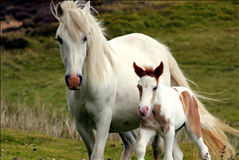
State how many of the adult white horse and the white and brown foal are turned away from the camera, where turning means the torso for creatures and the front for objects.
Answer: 0

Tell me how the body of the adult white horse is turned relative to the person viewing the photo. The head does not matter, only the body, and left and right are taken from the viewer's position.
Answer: facing the viewer and to the left of the viewer

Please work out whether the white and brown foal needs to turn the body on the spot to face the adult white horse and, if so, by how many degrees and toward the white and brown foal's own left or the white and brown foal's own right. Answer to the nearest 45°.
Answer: approximately 45° to the white and brown foal's own right

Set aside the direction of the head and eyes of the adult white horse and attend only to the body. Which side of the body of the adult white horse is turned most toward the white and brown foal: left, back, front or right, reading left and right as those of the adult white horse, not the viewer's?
left

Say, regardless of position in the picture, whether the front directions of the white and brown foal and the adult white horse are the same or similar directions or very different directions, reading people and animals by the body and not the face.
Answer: same or similar directions
